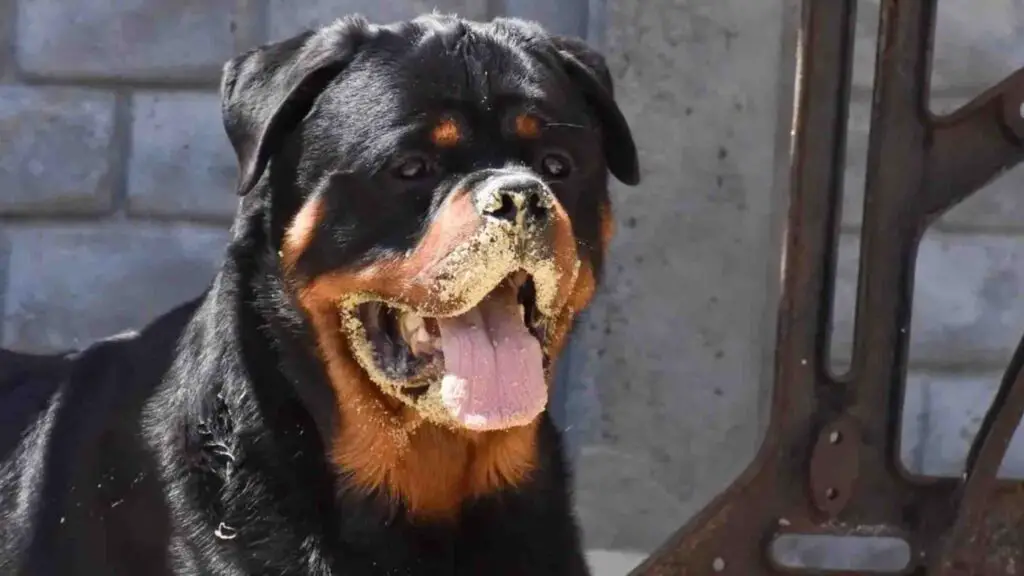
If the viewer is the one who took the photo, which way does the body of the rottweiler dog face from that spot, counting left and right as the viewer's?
facing the viewer and to the right of the viewer

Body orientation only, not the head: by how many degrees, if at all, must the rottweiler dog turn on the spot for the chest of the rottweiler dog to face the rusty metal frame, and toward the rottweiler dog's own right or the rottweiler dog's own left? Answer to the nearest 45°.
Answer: approximately 45° to the rottweiler dog's own left
